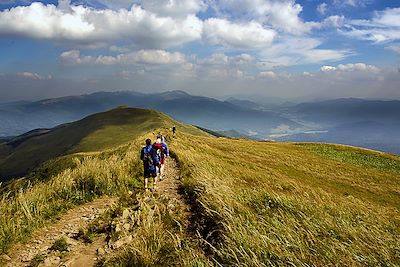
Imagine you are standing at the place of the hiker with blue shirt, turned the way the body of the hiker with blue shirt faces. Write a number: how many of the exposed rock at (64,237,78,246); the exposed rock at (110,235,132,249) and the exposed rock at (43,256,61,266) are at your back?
3

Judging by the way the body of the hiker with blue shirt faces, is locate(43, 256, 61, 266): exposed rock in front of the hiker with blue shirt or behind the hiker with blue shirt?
behind

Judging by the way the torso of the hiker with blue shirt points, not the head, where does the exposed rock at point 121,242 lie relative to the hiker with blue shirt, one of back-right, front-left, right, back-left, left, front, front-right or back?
back

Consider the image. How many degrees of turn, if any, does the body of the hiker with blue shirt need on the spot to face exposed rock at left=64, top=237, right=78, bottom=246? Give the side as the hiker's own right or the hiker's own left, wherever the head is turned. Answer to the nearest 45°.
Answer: approximately 180°

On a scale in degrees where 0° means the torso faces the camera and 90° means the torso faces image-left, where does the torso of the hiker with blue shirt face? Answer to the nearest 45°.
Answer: approximately 180°
